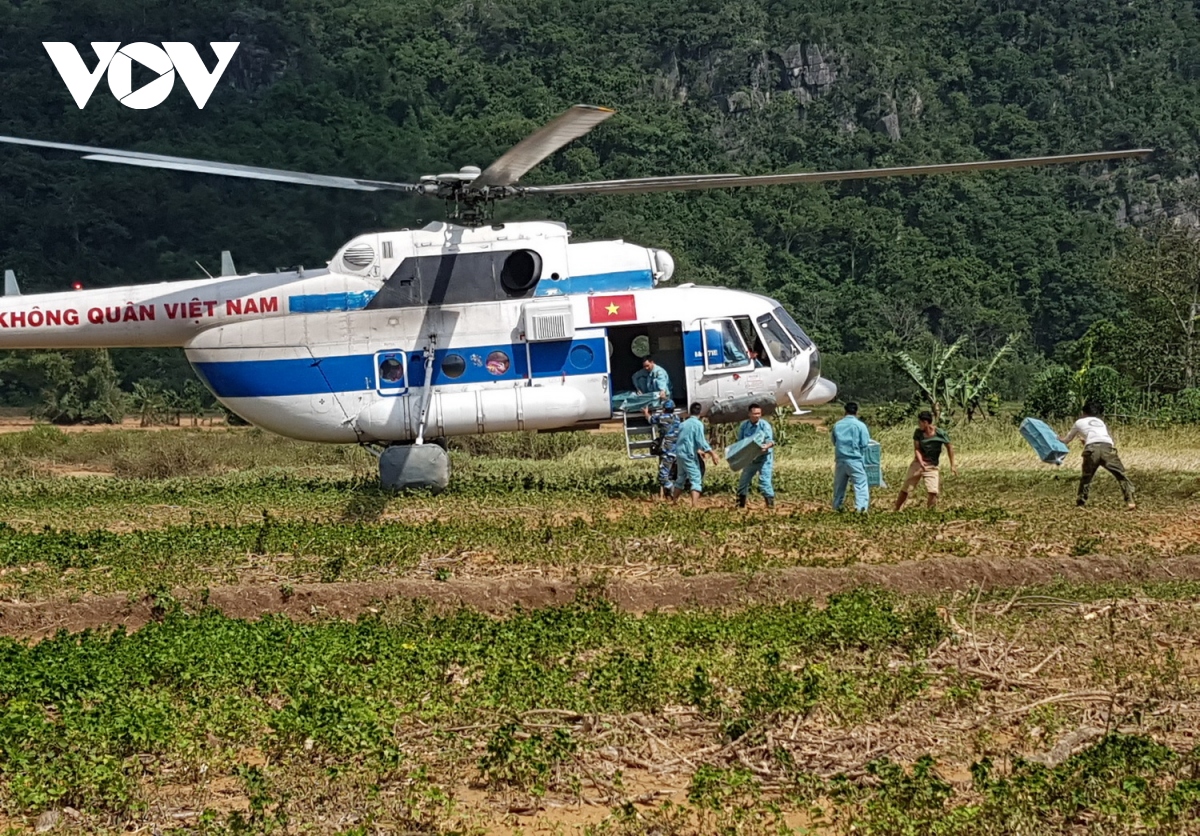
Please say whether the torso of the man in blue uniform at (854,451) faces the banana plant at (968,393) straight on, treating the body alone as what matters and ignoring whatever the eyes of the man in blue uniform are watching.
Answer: yes

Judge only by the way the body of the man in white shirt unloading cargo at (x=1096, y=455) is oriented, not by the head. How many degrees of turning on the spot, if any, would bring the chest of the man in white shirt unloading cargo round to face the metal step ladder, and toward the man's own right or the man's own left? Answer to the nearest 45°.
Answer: approximately 45° to the man's own left

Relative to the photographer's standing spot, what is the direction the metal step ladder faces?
facing the viewer

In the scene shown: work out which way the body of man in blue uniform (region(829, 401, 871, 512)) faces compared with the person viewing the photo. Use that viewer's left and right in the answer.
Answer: facing away from the viewer

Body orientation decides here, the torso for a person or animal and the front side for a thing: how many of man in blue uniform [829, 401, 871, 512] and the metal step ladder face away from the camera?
1

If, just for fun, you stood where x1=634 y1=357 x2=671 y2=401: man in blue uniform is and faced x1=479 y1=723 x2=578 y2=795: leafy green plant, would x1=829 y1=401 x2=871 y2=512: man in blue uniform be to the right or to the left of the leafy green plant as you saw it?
left

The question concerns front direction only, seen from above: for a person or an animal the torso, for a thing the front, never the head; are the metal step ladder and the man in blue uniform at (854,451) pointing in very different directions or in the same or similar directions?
very different directions

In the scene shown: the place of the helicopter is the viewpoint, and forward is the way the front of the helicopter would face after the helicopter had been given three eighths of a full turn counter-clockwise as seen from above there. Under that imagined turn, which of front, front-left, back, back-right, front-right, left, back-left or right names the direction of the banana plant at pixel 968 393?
right

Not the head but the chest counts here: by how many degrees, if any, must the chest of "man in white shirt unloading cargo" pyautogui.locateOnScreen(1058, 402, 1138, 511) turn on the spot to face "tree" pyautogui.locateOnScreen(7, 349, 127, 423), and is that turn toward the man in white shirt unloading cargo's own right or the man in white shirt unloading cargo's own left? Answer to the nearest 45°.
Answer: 0° — they already face it

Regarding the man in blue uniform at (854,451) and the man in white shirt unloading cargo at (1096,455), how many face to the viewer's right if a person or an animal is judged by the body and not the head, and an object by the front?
0

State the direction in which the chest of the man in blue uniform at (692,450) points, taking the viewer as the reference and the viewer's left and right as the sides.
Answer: facing away from the viewer and to the right of the viewer

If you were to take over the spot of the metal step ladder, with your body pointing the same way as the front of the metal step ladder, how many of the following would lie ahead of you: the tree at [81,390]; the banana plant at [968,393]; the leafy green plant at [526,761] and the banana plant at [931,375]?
1

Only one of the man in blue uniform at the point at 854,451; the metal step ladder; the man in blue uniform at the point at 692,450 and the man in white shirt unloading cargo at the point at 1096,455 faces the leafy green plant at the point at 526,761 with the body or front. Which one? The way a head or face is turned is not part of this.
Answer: the metal step ladder
